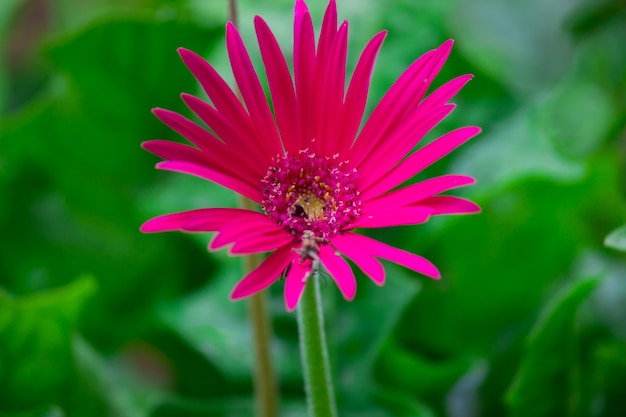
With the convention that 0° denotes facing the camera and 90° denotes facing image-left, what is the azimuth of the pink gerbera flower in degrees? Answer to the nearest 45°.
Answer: approximately 0°
